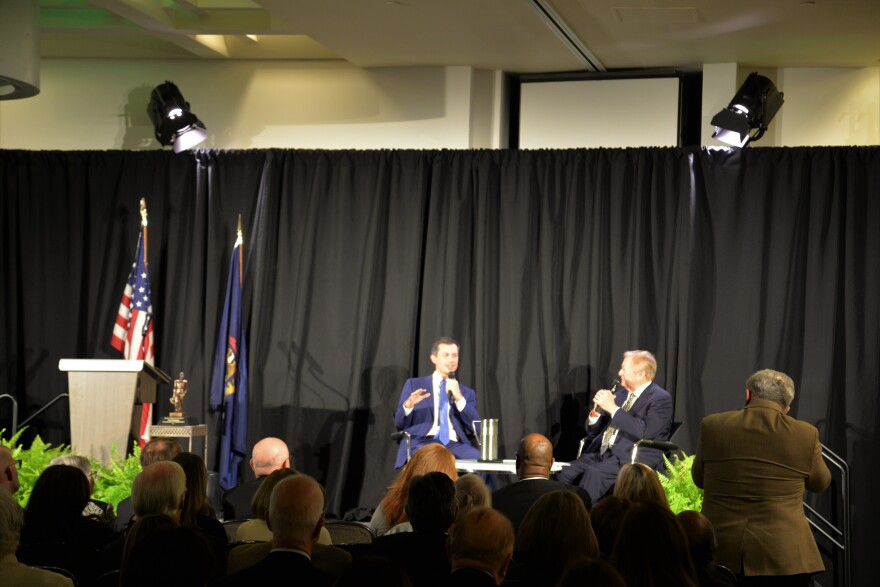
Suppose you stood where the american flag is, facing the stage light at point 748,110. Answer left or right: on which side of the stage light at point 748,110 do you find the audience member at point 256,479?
right

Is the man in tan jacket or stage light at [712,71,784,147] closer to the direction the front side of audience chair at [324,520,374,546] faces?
the stage light

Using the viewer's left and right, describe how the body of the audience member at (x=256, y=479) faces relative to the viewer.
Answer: facing away from the viewer and to the right of the viewer

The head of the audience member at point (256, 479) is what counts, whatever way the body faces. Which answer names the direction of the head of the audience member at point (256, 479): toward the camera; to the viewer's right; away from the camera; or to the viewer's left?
away from the camera

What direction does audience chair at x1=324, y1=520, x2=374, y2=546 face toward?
away from the camera

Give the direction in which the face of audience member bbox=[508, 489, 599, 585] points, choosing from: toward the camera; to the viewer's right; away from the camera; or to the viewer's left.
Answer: away from the camera

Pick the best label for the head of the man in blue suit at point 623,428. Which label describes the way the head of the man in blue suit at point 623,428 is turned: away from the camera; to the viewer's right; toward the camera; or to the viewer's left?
to the viewer's left

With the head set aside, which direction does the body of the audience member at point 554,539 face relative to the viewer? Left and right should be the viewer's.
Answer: facing away from the viewer

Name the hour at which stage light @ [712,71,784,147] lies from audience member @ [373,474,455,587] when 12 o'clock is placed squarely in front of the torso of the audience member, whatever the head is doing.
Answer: The stage light is roughly at 1 o'clock from the audience member.

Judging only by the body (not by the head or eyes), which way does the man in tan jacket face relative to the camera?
away from the camera

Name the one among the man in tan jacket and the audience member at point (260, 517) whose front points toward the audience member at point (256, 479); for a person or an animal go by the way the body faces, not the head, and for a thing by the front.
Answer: the audience member at point (260, 517)
